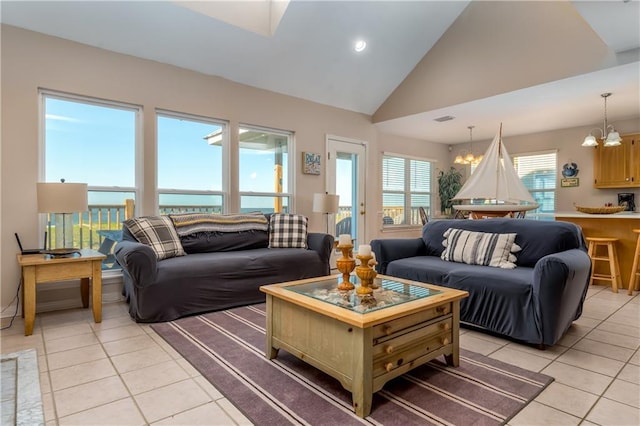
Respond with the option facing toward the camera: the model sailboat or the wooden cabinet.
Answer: the wooden cabinet

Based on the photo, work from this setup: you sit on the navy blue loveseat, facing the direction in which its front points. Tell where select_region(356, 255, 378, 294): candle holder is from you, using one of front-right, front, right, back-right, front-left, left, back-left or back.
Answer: front

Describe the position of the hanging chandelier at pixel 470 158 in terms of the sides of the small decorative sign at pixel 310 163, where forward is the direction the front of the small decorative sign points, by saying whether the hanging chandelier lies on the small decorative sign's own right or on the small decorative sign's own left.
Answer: on the small decorative sign's own left

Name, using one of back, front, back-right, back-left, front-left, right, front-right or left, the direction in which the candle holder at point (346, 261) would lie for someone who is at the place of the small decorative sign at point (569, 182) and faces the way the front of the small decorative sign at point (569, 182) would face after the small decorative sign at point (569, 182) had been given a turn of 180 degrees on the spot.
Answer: back

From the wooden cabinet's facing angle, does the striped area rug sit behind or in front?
in front

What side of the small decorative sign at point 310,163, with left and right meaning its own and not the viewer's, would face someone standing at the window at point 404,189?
left

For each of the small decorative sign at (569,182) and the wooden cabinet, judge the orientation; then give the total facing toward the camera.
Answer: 2

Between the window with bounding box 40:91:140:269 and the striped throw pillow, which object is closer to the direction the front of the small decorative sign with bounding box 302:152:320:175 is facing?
the striped throw pillow

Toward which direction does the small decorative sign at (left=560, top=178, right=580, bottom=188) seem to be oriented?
toward the camera

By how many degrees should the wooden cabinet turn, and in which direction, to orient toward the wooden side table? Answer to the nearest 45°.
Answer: approximately 45° to its right

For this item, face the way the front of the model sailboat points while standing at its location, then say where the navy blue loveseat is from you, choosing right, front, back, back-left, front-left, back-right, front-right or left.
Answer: right

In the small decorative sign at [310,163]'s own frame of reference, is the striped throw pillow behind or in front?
in front

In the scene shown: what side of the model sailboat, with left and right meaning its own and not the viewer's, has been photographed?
right

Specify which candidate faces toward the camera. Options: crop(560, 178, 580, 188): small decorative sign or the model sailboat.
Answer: the small decorative sign

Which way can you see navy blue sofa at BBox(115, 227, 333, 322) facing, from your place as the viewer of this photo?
facing the viewer and to the right of the viewer

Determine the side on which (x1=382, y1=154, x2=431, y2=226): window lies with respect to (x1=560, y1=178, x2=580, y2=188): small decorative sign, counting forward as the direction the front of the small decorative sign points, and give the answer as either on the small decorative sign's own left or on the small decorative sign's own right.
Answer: on the small decorative sign's own right

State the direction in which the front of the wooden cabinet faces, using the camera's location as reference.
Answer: facing the viewer
